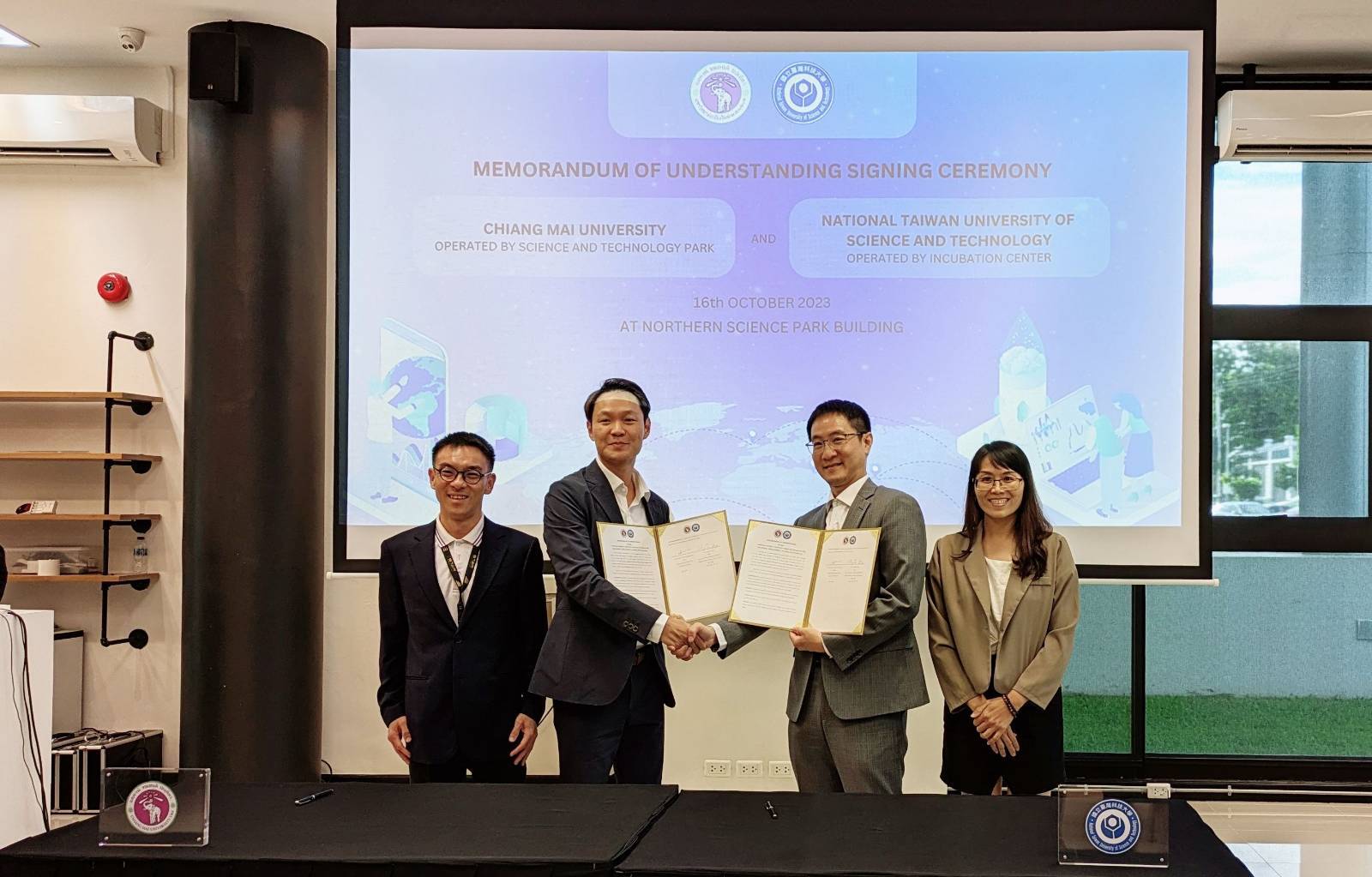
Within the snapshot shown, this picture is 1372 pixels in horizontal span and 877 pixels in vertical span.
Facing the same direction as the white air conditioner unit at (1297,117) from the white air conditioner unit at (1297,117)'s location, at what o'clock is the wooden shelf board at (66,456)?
The wooden shelf board is roughly at 2 o'clock from the white air conditioner unit.

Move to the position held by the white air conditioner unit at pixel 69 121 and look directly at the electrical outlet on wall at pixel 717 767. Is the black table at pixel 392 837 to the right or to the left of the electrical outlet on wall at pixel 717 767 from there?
right

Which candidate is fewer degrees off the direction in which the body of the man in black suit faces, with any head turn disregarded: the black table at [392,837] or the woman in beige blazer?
the black table

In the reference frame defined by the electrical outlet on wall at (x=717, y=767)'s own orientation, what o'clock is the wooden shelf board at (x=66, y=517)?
The wooden shelf board is roughly at 3 o'clock from the electrical outlet on wall.

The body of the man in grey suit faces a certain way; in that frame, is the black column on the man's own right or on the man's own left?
on the man's own right

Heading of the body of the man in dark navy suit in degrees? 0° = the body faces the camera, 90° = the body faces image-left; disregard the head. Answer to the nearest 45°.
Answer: approximately 315°

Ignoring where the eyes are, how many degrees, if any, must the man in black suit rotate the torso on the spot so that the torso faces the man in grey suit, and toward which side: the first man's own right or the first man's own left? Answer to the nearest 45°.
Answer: approximately 90° to the first man's own left

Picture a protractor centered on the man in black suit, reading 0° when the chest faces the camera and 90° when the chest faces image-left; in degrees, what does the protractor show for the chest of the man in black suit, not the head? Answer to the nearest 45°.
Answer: approximately 0°

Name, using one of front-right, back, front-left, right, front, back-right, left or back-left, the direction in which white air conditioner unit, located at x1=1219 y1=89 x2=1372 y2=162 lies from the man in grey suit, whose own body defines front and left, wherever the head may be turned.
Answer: back

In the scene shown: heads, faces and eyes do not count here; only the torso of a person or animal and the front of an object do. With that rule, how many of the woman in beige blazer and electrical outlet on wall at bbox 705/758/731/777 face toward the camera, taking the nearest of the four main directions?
2
